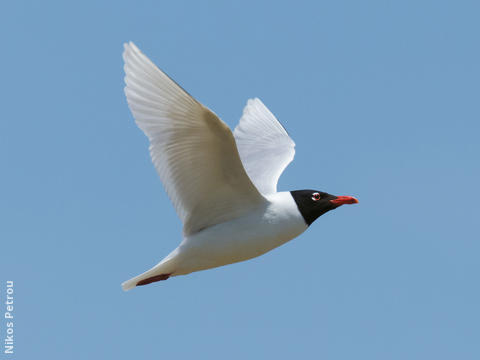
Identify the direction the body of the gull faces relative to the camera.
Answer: to the viewer's right
